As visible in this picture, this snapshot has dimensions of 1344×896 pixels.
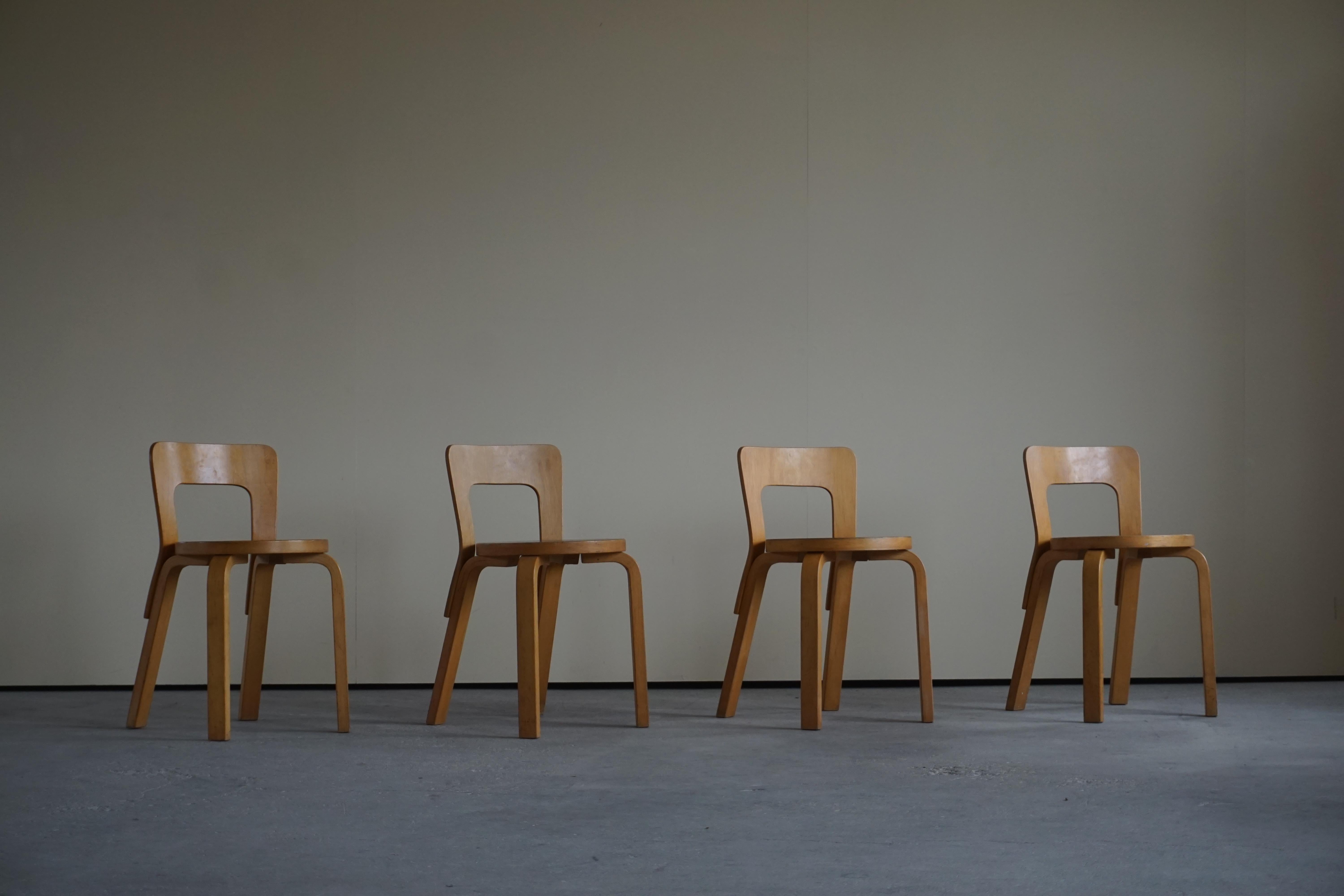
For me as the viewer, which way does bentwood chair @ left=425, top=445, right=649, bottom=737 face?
facing the viewer and to the right of the viewer

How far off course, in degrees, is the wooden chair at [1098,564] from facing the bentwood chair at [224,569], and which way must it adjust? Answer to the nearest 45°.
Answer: approximately 90° to its right

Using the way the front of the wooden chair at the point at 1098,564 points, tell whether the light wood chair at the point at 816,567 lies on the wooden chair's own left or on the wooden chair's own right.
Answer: on the wooden chair's own right

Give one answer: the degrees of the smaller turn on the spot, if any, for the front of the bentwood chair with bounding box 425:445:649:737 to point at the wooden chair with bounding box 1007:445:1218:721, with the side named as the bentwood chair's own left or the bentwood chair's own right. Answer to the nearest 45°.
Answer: approximately 45° to the bentwood chair's own left

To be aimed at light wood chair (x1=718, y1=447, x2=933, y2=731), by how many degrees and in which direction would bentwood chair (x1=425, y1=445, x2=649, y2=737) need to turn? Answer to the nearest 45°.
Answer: approximately 45° to its left

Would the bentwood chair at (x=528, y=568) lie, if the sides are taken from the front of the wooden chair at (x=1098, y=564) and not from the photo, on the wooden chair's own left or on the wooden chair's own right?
on the wooden chair's own right

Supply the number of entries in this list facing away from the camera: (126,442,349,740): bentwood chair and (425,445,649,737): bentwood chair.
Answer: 0

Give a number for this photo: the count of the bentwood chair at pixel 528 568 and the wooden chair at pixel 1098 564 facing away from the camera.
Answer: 0

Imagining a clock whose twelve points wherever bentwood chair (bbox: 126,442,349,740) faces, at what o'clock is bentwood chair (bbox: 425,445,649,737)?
bentwood chair (bbox: 425,445,649,737) is roughly at 11 o'clock from bentwood chair (bbox: 126,442,349,740).

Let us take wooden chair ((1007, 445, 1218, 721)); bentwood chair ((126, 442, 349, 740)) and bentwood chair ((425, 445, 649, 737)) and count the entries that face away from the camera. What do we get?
0

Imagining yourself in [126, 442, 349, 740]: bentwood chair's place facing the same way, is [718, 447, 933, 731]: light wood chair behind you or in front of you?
in front

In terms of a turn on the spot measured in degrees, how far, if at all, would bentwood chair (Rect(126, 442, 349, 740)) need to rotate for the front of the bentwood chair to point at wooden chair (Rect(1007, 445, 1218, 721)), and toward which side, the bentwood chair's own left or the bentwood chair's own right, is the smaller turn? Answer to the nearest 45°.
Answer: approximately 45° to the bentwood chair's own left
